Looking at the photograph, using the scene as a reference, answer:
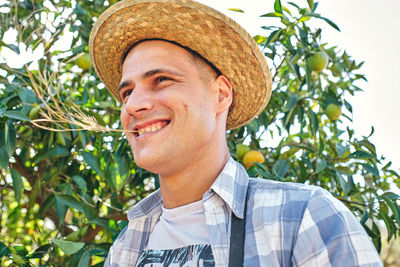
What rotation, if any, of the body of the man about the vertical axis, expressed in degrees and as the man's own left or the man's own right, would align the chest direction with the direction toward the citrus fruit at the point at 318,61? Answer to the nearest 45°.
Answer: approximately 180°

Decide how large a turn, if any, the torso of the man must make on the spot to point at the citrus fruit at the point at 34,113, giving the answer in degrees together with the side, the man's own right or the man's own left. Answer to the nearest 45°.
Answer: approximately 90° to the man's own right

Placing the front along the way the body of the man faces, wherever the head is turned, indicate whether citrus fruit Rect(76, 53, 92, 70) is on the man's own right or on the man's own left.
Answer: on the man's own right

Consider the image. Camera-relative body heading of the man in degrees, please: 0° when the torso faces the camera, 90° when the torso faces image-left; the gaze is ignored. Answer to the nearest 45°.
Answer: approximately 45°

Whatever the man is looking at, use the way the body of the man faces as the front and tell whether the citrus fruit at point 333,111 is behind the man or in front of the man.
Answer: behind

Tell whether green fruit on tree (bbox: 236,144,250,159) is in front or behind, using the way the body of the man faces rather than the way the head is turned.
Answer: behind

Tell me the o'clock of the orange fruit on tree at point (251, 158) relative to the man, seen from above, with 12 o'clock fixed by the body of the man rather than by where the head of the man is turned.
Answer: The orange fruit on tree is roughly at 5 o'clock from the man.
